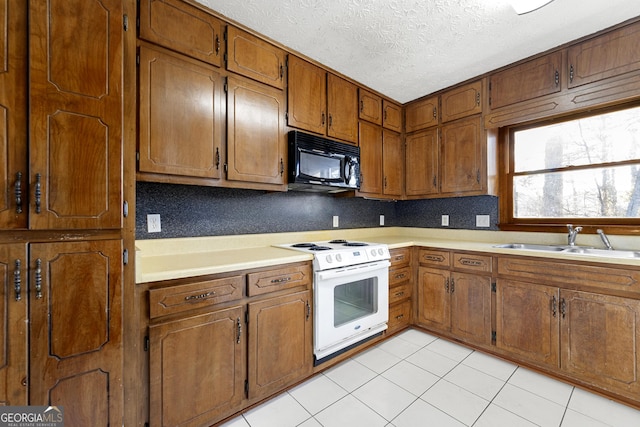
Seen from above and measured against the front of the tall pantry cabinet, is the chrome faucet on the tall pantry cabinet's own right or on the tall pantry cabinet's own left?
on the tall pantry cabinet's own left

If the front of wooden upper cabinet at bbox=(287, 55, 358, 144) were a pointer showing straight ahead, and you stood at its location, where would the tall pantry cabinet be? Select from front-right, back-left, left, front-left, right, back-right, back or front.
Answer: right

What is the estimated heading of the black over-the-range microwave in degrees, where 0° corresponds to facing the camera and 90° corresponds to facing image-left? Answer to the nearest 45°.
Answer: approximately 315°

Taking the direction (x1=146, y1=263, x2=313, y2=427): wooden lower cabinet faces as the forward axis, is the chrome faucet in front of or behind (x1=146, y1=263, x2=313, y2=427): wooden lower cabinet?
in front

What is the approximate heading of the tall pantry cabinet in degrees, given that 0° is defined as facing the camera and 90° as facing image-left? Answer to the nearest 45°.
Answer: approximately 0°

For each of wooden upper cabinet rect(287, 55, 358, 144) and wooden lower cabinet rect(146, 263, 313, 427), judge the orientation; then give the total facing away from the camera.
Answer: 0

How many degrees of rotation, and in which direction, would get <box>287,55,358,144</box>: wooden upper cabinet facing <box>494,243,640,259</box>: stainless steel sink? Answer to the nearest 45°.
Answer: approximately 45° to its left

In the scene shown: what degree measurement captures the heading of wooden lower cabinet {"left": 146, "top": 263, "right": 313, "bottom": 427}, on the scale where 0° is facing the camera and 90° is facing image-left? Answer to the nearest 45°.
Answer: approximately 315°

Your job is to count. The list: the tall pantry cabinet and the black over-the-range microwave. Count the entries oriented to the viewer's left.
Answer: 0
